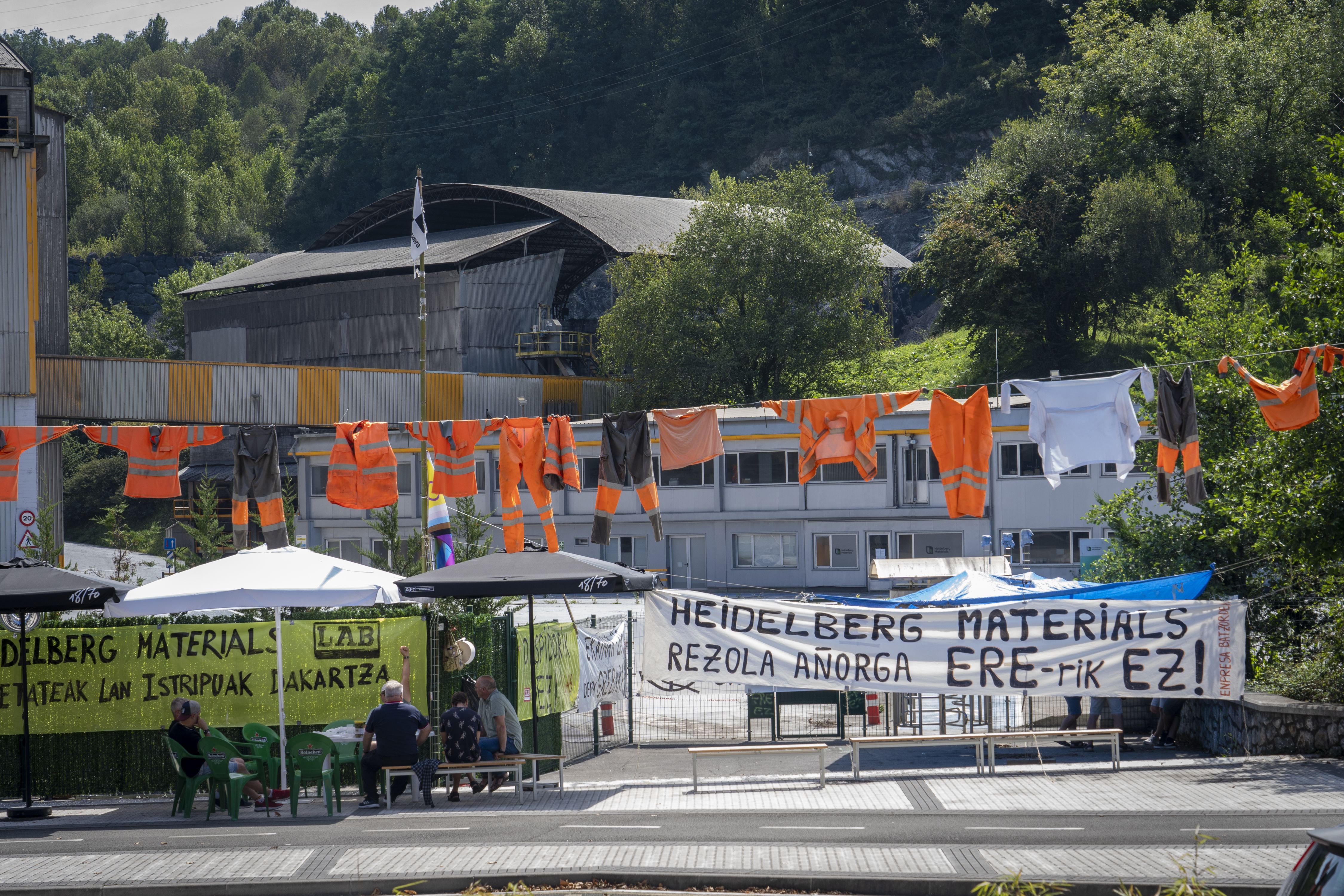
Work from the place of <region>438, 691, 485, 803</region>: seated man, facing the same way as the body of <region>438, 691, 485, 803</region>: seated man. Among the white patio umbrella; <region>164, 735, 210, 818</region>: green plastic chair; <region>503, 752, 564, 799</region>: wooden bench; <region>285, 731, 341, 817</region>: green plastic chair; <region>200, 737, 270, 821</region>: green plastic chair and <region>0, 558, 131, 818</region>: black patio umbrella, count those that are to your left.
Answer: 5

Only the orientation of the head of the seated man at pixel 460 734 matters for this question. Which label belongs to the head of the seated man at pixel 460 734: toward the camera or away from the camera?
away from the camera

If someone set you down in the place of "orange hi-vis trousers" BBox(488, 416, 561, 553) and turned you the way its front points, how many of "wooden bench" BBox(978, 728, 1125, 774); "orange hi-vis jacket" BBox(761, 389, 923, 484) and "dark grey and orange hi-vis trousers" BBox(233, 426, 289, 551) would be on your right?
1

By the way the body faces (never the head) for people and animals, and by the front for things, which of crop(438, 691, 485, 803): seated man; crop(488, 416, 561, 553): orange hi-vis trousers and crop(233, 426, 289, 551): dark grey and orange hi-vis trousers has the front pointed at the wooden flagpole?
the seated man

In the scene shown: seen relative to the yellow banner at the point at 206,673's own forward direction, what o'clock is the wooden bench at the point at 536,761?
The wooden bench is roughly at 10 o'clock from the yellow banner.

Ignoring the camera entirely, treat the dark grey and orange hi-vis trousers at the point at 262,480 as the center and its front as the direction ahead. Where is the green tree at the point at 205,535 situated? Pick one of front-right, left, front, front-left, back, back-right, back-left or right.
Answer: back
